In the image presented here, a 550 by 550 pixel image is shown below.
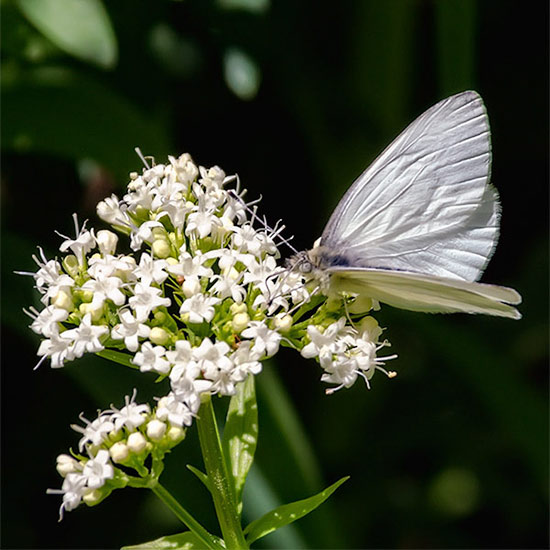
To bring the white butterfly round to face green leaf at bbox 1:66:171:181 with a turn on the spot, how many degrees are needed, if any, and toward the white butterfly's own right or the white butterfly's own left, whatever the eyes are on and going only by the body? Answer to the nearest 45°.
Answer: approximately 45° to the white butterfly's own right

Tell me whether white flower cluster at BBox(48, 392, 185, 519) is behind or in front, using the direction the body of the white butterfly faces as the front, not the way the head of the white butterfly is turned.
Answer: in front

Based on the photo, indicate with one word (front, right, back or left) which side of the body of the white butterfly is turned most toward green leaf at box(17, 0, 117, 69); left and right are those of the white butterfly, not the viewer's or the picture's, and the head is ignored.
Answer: right

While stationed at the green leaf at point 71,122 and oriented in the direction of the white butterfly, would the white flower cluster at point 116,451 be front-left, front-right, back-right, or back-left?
front-right

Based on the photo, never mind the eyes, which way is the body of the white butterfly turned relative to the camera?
to the viewer's left
